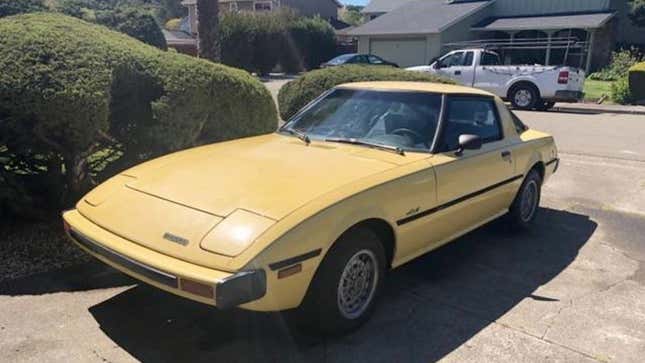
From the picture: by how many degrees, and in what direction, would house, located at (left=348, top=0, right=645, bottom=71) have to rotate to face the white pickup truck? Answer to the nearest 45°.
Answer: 0° — it already faces it

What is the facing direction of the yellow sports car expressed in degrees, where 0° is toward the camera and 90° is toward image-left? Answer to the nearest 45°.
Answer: approximately 45°

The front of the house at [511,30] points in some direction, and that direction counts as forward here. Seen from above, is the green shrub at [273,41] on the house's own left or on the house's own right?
on the house's own right

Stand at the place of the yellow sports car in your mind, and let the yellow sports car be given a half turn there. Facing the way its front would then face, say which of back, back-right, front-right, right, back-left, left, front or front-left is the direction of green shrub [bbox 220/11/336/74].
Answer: front-left

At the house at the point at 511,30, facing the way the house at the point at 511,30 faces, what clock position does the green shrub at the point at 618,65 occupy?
The green shrub is roughly at 10 o'clock from the house.

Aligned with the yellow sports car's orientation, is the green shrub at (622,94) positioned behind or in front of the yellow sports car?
behind

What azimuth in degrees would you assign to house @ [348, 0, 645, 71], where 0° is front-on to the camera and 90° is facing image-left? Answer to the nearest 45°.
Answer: approximately 0°

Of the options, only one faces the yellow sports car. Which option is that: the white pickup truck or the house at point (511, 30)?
the house

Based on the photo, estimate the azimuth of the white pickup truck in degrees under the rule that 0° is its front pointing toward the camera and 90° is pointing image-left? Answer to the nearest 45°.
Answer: approximately 135°

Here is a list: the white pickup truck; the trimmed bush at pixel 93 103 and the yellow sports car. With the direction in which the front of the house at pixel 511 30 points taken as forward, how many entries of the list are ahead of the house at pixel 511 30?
3

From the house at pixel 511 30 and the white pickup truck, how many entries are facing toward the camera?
1

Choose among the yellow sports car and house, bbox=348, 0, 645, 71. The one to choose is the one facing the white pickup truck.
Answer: the house
